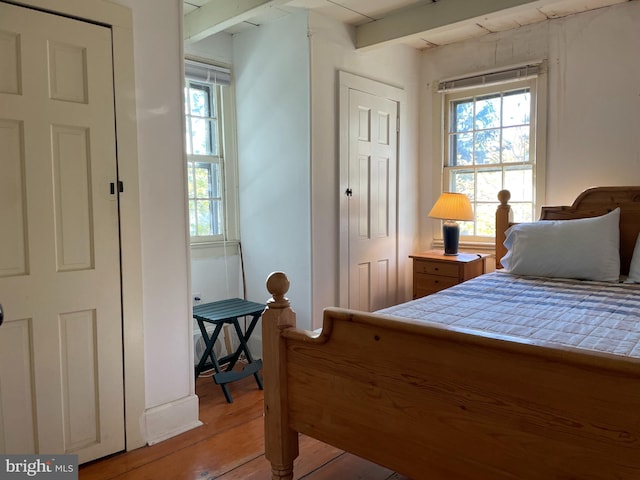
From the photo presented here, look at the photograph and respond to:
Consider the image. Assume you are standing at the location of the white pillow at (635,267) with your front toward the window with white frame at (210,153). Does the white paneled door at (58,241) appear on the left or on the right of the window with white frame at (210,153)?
left

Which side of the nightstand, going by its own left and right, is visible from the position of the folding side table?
front

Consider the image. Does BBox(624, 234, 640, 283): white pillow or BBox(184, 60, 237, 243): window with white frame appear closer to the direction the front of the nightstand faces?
the window with white frame

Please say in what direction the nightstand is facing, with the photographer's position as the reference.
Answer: facing the viewer and to the left of the viewer

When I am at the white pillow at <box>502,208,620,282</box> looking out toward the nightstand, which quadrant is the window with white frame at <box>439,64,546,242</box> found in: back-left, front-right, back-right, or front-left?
front-right

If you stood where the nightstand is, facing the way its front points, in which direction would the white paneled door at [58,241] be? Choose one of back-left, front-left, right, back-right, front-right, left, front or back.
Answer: front

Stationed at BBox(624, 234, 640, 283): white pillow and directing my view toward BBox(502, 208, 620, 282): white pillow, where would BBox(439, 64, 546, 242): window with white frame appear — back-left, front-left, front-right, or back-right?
front-right

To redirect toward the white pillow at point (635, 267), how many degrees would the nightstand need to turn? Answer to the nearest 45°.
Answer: approximately 90° to its left

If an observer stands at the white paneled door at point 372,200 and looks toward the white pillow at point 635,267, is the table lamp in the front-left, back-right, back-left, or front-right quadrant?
front-left

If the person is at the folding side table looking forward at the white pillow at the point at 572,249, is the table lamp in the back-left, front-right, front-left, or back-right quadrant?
front-left

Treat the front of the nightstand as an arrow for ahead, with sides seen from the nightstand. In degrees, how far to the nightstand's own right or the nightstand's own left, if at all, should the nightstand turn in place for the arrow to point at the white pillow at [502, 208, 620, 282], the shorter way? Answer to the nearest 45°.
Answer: approximately 90° to the nightstand's own left
